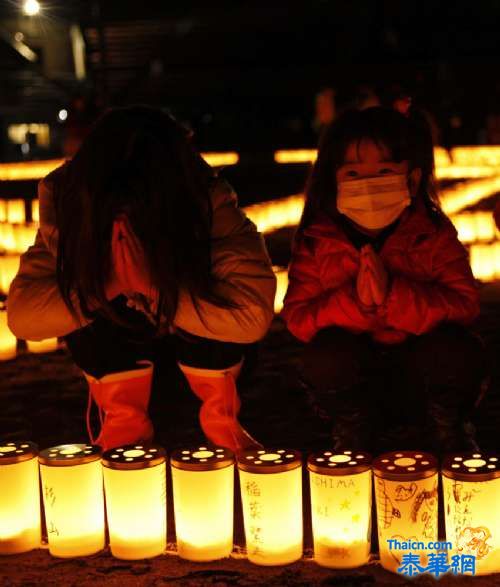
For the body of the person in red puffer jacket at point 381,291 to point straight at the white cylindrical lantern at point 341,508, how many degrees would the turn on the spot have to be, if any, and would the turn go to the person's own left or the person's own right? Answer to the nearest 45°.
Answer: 0° — they already face it

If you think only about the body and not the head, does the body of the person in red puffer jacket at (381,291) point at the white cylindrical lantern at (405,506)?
yes

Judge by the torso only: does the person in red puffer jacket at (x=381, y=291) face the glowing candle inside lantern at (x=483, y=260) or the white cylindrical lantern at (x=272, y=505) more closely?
the white cylindrical lantern

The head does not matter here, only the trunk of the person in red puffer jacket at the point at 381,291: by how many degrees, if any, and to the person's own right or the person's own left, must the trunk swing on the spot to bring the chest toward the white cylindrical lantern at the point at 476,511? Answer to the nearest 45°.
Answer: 0° — they already face it

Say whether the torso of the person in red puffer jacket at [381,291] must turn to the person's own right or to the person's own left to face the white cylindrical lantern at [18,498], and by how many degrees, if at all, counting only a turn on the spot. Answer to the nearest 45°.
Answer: approximately 45° to the person's own right

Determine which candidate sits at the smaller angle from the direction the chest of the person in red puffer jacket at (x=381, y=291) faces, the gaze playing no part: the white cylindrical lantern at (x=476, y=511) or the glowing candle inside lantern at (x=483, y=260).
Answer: the white cylindrical lantern

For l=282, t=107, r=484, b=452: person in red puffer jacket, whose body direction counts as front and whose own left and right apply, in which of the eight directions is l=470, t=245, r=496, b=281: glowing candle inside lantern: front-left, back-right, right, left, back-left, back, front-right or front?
back

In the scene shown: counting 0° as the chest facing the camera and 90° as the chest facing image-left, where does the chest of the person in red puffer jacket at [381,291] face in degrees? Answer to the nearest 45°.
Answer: approximately 0°
